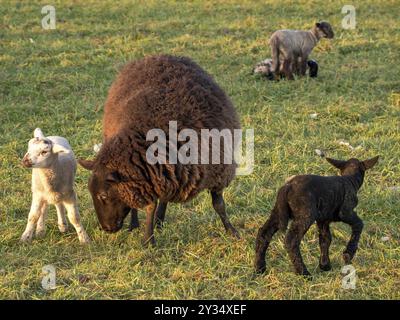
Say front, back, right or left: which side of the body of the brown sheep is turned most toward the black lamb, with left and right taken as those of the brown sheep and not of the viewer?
left

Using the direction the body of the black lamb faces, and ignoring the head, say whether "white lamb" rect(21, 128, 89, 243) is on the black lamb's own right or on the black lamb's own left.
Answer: on the black lamb's own left

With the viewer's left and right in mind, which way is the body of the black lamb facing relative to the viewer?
facing away from the viewer and to the right of the viewer

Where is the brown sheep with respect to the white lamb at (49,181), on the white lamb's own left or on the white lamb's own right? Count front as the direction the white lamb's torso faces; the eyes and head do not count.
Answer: on the white lamb's own left
